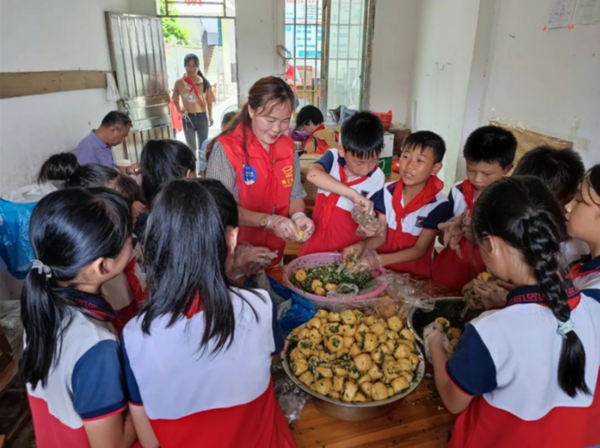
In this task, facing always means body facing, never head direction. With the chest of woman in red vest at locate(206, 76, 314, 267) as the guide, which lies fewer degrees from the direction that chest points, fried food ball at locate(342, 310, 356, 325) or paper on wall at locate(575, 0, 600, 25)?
the fried food ball

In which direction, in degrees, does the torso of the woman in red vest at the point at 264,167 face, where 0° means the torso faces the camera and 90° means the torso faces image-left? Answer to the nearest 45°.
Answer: approximately 315°

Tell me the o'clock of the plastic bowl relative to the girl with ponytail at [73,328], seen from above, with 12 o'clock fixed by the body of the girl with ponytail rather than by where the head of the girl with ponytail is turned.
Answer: The plastic bowl is roughly at 1 o'clock from the girl with ponytail.

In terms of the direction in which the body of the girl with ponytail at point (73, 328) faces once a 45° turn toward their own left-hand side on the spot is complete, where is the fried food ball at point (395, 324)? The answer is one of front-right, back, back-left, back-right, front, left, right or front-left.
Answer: right

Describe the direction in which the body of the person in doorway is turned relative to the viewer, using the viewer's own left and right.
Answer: facing the viewer

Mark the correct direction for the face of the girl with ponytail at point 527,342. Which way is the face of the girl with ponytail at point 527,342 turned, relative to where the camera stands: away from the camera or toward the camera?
away from the camera

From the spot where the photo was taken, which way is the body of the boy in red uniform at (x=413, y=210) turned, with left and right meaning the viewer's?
facing the viewer and to the left of the viewer

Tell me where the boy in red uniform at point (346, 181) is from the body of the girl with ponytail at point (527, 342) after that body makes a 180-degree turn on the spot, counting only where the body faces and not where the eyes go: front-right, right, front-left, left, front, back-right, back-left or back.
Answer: back

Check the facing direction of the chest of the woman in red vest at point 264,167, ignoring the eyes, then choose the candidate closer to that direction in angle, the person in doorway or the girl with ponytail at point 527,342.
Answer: the girl with ponytail

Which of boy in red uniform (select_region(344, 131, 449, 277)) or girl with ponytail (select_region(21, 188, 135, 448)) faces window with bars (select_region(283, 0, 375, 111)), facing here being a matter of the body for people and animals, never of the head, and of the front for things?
the girl with ponytail

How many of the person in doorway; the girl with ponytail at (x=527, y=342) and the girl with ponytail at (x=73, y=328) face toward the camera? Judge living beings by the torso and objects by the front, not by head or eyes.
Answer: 1

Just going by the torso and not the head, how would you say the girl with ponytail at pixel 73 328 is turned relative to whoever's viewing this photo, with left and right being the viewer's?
facing away from the viewer and to the right of the viewer

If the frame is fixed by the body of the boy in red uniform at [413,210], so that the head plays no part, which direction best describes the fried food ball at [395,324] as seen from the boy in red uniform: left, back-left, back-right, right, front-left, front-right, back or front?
front-left

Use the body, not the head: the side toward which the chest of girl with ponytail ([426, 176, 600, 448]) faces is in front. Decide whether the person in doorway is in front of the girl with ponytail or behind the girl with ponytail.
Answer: in front

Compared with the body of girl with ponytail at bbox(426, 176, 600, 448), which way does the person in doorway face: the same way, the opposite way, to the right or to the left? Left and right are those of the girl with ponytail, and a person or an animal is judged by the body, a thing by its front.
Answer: the opposite way

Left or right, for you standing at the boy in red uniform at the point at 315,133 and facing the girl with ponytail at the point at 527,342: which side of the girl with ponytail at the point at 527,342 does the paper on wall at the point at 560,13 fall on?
left

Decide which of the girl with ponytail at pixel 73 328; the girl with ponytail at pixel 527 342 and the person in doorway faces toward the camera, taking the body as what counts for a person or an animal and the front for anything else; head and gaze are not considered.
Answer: the person in doorway
